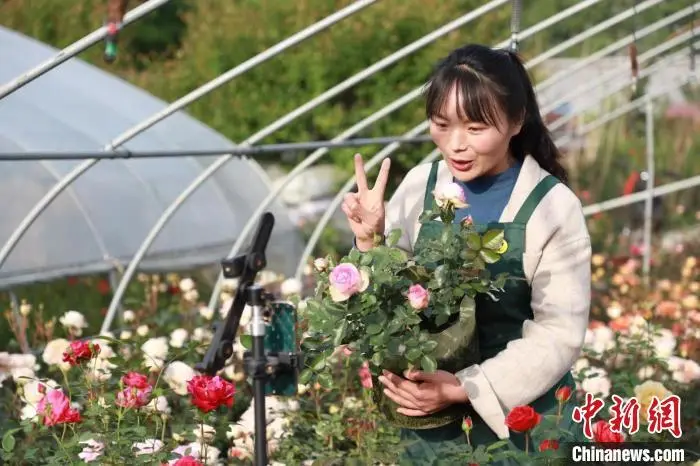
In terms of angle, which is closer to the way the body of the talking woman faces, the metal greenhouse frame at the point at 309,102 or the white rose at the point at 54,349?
the white rose

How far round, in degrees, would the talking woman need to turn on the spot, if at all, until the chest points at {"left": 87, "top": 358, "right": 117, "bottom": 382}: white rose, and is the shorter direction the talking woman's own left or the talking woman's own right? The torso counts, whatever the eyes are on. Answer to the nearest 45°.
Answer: approximately 90° to the talking woman's own right

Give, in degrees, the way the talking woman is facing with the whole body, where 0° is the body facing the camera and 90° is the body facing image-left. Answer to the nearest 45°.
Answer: approximately 45°

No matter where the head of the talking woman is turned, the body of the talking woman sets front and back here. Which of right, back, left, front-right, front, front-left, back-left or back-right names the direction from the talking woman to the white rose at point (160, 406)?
right

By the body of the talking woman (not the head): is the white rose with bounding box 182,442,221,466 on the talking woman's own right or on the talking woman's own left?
on the talking woman's own right

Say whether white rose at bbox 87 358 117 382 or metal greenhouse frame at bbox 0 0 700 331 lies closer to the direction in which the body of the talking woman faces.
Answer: the white rose

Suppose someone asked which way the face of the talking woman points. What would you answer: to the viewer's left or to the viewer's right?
to the viewer's left

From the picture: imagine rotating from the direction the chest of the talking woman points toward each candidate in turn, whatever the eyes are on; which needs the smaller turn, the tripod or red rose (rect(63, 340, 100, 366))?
the tripod

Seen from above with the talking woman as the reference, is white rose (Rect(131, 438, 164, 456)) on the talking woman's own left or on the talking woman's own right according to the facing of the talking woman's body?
on the talking woman's own right
